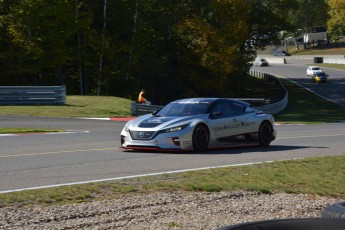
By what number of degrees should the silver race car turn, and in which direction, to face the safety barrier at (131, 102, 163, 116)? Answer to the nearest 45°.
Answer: approximately 135° to its right

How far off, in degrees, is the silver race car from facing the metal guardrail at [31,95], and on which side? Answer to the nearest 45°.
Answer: approximately 90° to its right

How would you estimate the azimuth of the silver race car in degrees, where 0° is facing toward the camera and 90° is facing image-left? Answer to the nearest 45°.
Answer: approximately 45°

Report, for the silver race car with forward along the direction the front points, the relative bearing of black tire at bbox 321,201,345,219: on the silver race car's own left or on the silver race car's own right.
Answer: on the silver race car's own left
